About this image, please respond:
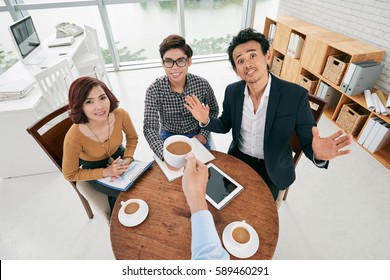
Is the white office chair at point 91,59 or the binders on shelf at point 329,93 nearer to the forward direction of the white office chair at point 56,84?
the white office chair

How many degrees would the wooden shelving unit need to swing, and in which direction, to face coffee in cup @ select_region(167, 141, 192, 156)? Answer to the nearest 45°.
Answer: approximately 45° to its left

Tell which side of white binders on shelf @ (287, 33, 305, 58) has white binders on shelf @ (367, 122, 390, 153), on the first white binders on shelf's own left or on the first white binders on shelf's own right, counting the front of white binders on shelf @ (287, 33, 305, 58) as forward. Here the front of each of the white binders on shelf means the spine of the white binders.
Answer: on the first white binders on shelf's own left

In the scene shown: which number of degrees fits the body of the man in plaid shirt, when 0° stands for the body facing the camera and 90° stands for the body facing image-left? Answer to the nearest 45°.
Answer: approximately 0°

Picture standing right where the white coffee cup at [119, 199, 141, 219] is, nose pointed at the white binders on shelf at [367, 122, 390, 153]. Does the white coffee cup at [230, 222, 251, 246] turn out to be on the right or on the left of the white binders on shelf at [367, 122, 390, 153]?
right

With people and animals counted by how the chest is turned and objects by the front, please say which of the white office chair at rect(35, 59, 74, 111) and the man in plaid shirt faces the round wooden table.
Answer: the man in plaid shirt

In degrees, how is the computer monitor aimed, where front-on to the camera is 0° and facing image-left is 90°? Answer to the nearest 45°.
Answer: approximately 315°

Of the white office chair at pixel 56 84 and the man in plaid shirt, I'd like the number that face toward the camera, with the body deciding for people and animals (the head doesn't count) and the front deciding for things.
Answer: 1

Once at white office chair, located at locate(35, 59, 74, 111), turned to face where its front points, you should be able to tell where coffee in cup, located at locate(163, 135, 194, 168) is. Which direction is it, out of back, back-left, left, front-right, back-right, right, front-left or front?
back-left

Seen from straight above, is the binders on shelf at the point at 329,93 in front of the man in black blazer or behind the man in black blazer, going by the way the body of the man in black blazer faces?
behind
